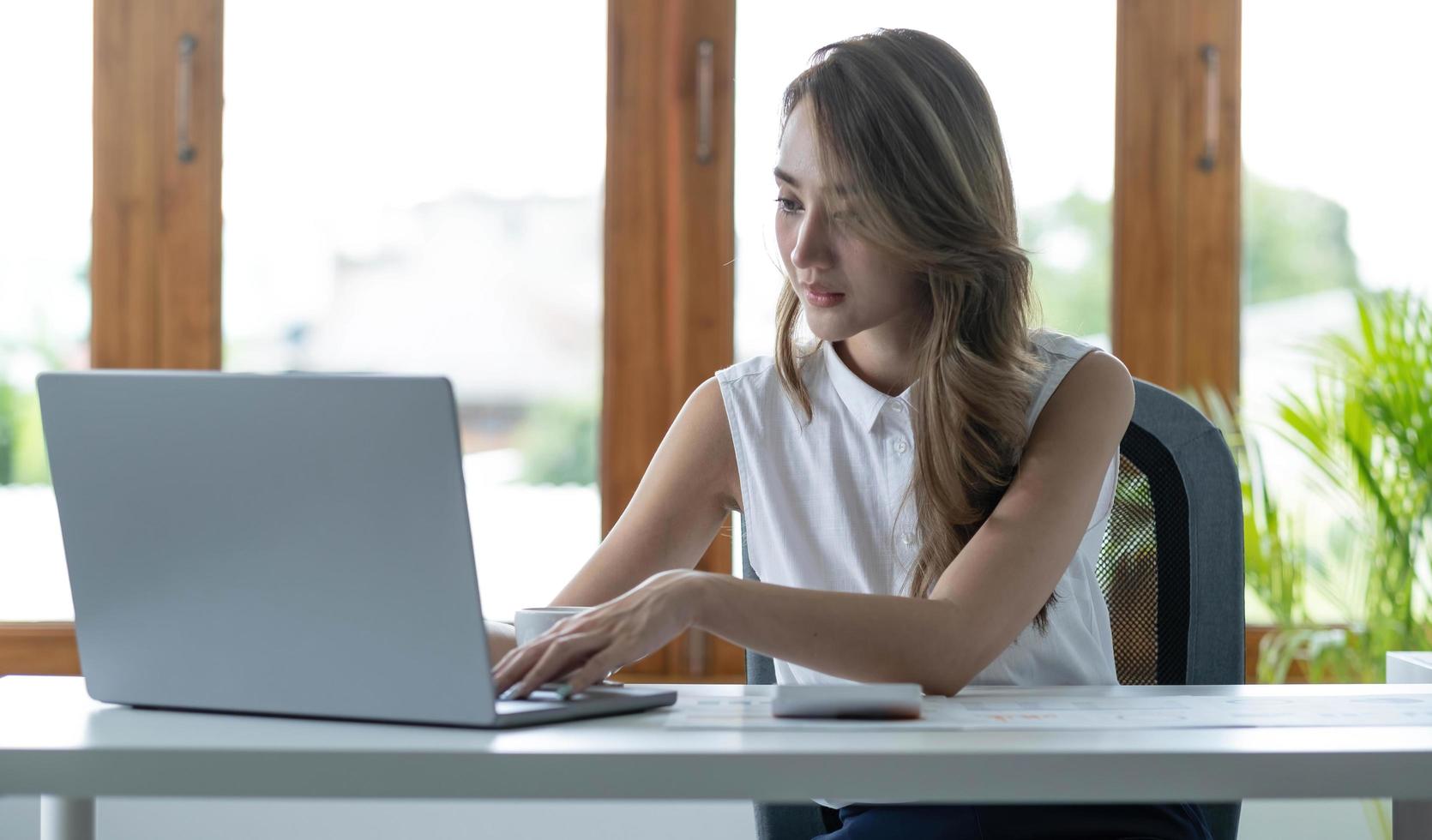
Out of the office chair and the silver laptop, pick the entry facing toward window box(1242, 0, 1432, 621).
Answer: the silver laptop

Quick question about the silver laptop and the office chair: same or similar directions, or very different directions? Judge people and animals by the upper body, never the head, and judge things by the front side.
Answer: very different directions

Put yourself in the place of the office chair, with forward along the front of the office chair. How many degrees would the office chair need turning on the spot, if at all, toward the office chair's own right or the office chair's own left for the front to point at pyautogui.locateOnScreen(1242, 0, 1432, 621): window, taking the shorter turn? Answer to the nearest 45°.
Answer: approximately 180°

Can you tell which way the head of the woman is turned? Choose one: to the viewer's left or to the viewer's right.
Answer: to the viewer's left

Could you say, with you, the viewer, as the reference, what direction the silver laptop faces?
facing away from the viewer and to the right of the viewer

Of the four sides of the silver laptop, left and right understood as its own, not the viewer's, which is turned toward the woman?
front

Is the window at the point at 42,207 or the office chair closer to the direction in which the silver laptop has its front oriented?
the office chair

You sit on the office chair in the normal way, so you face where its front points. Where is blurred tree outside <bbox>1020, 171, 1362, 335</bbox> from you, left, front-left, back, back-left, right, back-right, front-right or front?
back

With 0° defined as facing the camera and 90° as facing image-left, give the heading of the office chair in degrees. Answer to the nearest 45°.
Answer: approximately 0°

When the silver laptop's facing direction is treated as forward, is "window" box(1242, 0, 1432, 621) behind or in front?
in front
